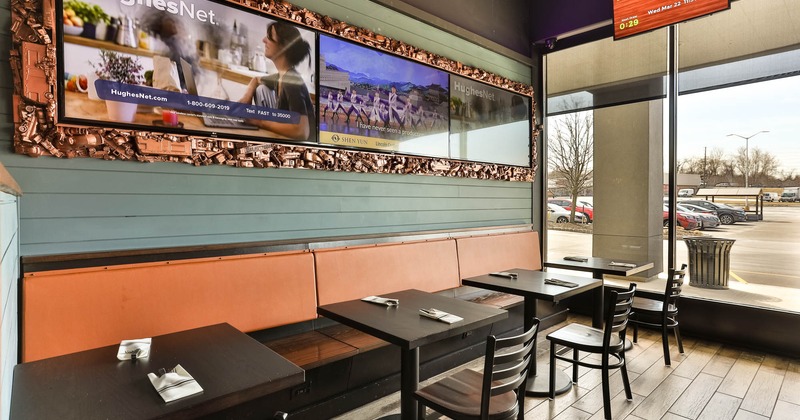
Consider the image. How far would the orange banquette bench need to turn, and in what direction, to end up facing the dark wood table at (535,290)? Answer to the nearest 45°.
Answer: approximately 45° to its left

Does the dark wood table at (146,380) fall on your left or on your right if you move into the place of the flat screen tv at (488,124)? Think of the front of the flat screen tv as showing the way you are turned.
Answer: on your right

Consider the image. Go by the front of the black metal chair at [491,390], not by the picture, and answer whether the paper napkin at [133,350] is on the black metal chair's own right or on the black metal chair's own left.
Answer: on the black metal chair's own left

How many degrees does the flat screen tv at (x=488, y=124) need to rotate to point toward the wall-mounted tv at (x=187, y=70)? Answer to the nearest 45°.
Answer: approximately 90° to its right

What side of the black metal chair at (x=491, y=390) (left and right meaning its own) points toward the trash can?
right

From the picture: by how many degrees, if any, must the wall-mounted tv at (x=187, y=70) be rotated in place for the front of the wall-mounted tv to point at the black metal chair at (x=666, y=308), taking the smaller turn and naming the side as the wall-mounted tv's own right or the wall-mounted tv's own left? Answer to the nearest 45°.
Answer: approximately 45° to the wall-mounted tv's own left

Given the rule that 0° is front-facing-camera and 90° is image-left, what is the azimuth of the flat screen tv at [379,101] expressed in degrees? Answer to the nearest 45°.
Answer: approximately 315°

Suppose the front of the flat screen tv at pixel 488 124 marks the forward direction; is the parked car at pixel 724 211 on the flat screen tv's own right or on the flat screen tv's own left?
on the flat screen tv's own left

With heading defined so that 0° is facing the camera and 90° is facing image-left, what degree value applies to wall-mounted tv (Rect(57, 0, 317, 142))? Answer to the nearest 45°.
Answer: approximately 315°

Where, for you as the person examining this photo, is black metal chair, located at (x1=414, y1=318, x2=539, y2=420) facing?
facing away from the viewer and to the left of the viewer
